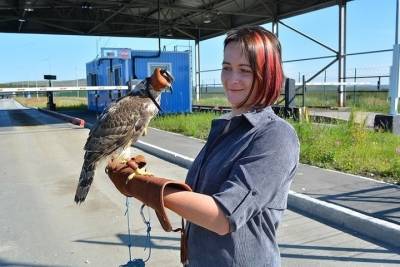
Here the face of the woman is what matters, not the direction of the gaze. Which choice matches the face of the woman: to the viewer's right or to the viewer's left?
to the viewer's left

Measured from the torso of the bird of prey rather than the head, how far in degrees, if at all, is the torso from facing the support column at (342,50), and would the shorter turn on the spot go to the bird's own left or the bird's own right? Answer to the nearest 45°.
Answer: approximately 45° to the bird's own left

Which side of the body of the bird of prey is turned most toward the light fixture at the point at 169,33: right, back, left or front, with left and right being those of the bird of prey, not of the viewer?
left

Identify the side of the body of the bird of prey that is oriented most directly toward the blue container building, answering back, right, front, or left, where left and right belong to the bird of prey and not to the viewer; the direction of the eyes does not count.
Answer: left

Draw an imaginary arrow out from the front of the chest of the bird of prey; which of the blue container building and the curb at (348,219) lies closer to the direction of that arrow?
the curb

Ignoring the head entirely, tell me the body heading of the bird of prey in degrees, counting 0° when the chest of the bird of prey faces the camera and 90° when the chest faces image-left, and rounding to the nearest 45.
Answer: approximately 270°
